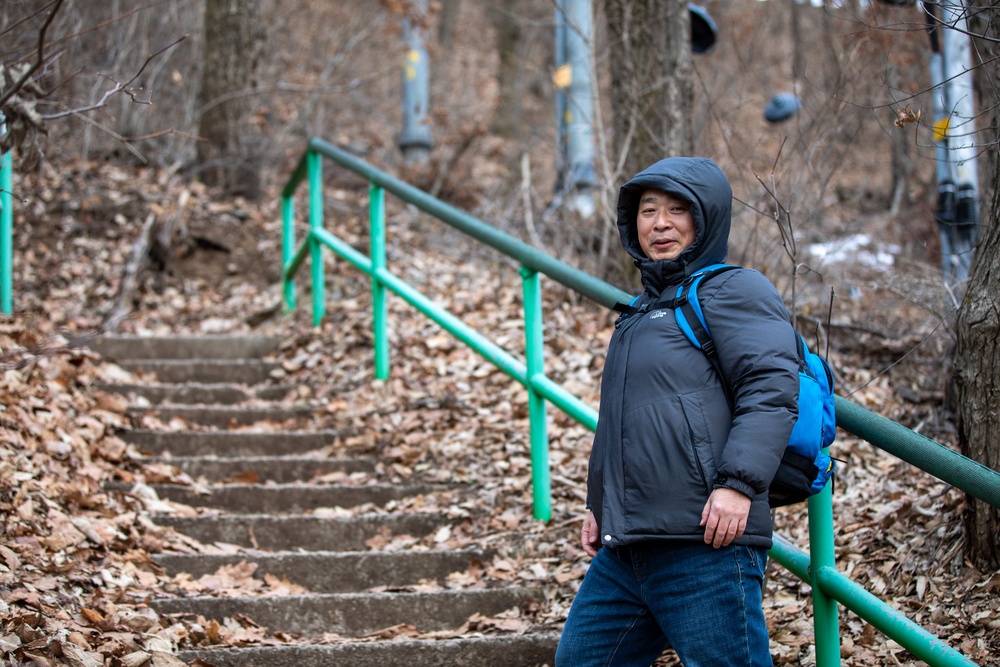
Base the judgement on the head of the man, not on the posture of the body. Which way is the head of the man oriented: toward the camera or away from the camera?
toward the camera

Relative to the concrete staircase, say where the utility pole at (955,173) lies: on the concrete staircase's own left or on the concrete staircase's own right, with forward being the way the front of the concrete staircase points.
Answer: on the concrete staircase's own left

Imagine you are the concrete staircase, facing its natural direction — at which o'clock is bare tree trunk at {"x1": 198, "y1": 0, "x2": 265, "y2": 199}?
The bare tree trunk is roughly at 6 o'clock from the concrete staircase.

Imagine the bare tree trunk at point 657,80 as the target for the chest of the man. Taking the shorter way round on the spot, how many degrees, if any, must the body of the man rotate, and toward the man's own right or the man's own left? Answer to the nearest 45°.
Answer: approximately 135° to the man's own right

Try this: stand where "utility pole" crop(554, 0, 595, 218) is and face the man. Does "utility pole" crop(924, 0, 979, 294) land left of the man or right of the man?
left

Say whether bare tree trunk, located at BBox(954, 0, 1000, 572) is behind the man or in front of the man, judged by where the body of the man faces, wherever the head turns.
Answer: behind

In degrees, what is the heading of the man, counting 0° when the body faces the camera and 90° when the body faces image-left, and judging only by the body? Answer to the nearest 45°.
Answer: approximately 45°

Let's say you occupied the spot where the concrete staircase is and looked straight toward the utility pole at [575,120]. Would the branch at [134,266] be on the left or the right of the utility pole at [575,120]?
left

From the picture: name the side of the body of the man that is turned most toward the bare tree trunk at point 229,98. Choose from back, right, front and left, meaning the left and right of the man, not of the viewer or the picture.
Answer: right

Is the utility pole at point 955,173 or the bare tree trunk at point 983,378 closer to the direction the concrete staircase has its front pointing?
the bare tree trunk

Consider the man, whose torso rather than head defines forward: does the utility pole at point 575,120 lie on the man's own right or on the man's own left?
on the man's own right

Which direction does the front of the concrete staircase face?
toward the camera
